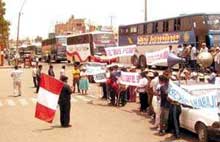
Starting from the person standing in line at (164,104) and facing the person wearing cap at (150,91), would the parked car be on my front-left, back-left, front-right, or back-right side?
back-right
